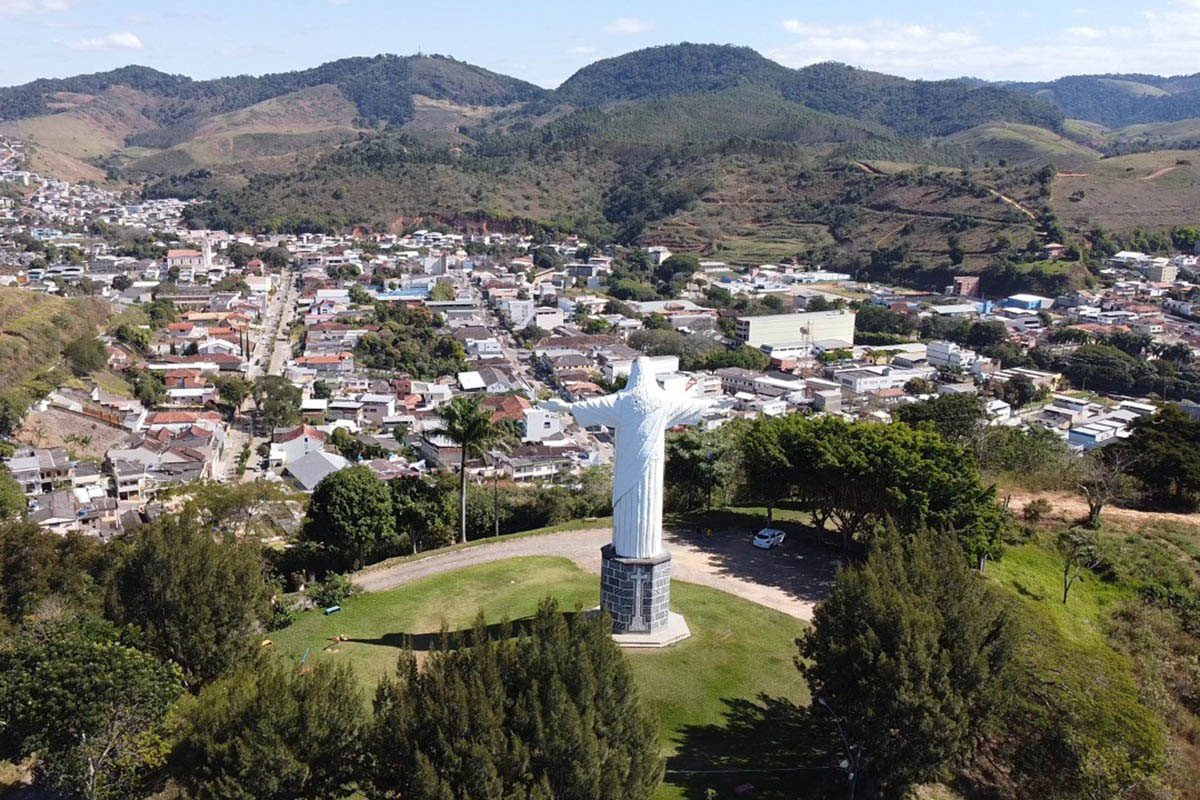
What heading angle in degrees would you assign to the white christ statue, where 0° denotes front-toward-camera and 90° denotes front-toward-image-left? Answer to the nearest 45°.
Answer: approximately 180°

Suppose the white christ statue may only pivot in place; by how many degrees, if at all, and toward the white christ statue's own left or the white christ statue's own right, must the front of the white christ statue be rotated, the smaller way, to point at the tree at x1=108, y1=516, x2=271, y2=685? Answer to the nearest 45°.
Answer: approximately 90° to the white christ statue's own left

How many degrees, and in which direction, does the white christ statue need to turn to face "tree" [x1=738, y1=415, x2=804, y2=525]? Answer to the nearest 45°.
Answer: approximately 45° to its right

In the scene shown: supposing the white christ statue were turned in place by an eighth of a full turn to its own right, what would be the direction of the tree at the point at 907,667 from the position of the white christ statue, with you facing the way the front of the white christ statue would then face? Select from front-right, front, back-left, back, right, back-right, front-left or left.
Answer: right

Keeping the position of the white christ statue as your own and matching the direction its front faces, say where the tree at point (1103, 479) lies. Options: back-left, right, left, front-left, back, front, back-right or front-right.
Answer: front-right

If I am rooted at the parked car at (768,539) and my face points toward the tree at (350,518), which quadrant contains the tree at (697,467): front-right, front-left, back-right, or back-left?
front-right

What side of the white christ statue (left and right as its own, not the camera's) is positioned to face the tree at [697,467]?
front

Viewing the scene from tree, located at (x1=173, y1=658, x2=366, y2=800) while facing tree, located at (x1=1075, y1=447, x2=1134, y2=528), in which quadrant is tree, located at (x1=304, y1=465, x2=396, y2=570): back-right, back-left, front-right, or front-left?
front-left

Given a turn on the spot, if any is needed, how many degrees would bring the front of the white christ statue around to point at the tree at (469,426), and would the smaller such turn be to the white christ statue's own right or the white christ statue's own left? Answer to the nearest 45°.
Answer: approximately 45° to the white christ statue's own left

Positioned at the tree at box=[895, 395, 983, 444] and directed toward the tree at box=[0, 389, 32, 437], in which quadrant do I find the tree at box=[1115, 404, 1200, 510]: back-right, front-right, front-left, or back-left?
back-left

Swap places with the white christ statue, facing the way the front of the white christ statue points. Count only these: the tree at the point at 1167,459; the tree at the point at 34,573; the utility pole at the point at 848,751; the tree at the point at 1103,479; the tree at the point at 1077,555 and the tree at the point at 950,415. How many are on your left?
1

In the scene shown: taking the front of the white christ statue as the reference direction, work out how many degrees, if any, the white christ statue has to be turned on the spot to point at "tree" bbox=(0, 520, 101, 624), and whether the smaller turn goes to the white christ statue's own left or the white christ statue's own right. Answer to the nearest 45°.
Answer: approximately 90° to the white christ statue's own left
